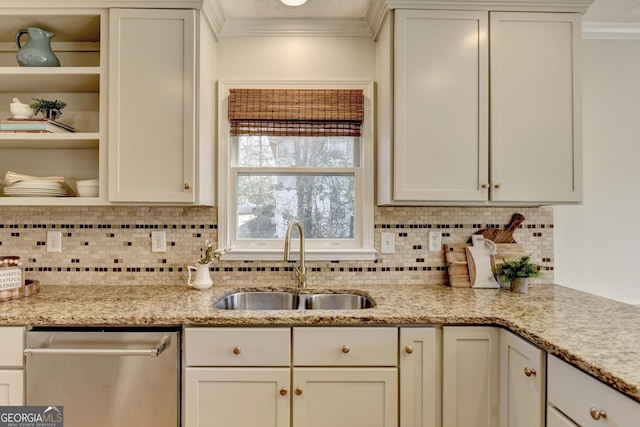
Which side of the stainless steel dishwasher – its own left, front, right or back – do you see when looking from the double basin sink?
left

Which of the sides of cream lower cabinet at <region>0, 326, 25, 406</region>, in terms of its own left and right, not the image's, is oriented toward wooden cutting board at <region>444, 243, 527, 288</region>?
left

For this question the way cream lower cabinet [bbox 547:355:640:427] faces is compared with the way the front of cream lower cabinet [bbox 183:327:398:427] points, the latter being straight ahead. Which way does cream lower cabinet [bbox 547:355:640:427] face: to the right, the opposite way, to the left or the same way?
to the right

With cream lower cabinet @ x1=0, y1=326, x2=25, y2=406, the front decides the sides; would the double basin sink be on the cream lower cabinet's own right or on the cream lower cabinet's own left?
on the cream lower cabinet's own left

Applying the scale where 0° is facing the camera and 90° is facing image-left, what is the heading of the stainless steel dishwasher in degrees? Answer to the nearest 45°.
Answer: approximately 0°

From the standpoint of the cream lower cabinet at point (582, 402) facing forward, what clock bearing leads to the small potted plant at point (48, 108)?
The small potted plant is roughly at 1 o'clock from the cream lower cabinet.

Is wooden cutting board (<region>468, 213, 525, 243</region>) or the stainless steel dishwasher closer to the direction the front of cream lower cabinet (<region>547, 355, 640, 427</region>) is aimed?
the stainless steel dishwasher

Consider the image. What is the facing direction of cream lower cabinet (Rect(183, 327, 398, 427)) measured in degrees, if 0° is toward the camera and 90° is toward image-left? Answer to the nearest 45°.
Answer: approximately 0°

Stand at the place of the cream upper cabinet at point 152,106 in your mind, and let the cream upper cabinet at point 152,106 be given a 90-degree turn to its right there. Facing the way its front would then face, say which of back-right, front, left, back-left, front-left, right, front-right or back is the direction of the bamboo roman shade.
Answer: back

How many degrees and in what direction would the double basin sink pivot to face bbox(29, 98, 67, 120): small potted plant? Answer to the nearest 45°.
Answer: approximately 90° to its right

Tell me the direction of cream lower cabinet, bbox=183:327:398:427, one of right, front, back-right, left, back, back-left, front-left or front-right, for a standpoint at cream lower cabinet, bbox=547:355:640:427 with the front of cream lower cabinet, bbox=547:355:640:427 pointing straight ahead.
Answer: front-right

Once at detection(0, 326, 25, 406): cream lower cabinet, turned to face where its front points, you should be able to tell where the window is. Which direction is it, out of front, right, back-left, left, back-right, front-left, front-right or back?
left
